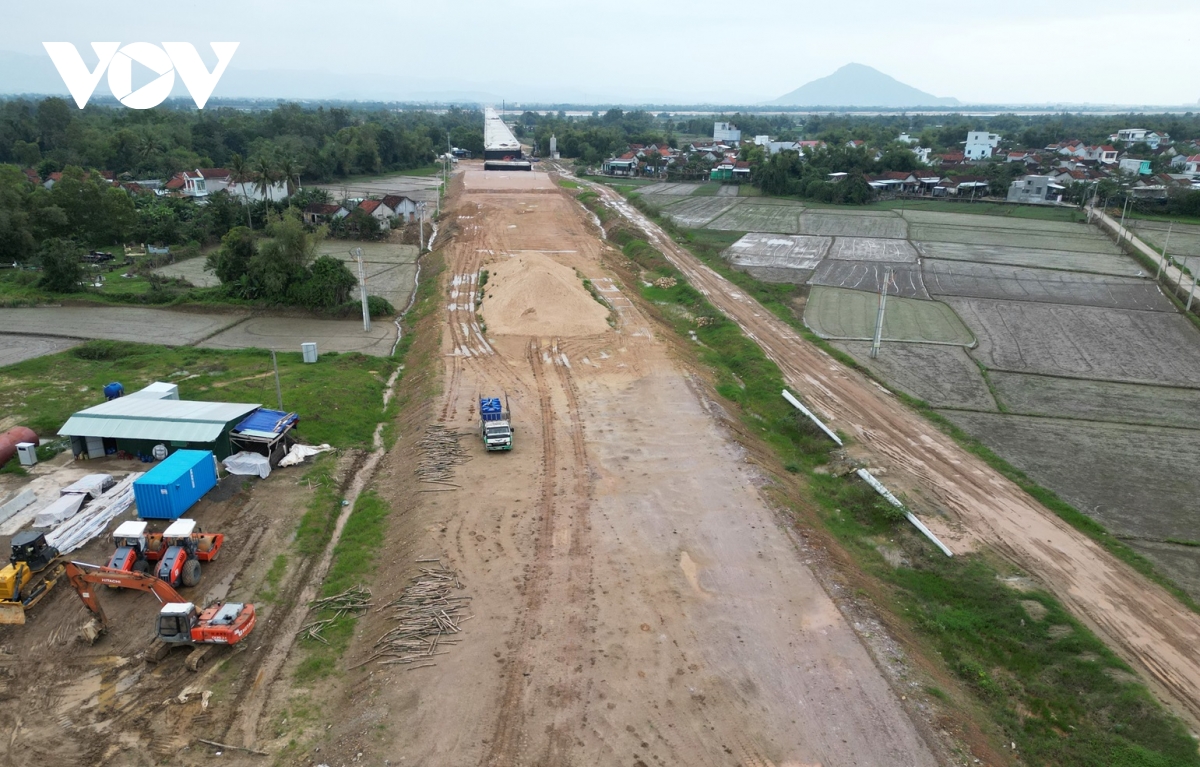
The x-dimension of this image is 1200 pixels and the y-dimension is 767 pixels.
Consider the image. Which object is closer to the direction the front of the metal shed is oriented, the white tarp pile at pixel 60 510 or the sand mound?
the white tarp pile

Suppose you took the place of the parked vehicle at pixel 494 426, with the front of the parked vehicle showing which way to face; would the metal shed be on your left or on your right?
on your right

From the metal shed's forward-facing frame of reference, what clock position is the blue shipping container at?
The blue shipping container is roughly at 12 o'clock from the metal shed.

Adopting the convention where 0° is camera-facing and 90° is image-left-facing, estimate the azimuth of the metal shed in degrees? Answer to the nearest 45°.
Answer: approximately 0°

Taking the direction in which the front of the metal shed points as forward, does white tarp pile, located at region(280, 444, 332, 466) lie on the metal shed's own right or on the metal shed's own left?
on the metal shed's own left

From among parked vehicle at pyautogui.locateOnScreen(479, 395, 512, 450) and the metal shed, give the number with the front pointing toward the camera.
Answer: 2

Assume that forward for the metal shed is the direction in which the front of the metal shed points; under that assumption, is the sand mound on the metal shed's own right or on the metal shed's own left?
on the metal shed's own left

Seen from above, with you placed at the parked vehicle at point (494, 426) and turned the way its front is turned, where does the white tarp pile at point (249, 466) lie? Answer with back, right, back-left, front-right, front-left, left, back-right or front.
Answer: right

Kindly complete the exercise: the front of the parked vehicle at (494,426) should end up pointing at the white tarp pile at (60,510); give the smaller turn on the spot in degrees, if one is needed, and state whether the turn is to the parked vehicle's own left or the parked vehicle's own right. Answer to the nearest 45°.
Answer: approximately 90° to the parked vehicle's own right

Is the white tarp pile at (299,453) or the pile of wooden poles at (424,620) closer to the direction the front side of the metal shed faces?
the pile of wooden poles

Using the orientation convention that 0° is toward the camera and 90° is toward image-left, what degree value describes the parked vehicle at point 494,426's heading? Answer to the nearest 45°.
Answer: approximately 0°

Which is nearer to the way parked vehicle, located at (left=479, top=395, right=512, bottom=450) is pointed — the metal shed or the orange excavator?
the orange excavator
